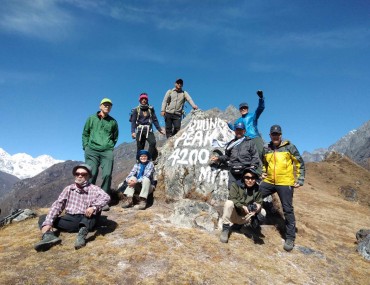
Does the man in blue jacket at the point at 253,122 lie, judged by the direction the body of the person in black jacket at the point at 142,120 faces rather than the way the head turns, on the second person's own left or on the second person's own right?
on the second person's own left

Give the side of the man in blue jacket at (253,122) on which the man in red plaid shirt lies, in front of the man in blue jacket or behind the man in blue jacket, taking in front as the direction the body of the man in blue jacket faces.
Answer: in front

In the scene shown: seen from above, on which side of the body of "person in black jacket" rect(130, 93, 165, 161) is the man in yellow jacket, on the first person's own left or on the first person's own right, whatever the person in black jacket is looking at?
on the first person's own left

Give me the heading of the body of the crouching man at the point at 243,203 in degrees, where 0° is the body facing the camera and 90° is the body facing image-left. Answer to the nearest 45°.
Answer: approximately 0°

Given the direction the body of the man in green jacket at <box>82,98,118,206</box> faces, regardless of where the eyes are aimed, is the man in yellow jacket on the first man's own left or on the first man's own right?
on the first man's own left

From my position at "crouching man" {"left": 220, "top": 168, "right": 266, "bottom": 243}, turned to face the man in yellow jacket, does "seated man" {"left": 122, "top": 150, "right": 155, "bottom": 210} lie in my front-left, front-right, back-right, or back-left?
back-left

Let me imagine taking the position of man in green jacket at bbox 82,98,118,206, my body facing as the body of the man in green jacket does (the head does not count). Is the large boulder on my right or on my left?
on my left

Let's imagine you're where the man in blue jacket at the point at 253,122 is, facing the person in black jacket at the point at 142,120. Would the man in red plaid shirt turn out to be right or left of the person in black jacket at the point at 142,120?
left

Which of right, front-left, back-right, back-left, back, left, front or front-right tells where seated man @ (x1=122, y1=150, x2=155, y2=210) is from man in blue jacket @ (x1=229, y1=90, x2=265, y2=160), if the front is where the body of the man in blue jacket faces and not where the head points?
front-right

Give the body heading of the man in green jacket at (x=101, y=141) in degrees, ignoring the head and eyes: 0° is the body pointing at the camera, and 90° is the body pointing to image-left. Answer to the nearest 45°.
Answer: approximately 0°

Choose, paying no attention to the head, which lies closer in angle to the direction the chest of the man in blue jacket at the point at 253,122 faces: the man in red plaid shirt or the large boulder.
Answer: the man in red plaid shirt

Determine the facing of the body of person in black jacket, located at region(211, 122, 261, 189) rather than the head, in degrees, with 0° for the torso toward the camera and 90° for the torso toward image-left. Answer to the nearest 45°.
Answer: approximately 45°

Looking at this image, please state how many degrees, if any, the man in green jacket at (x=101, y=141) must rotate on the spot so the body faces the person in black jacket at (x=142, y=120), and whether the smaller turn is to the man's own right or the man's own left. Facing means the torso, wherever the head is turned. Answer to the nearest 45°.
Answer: approximately 135° to the man's own left
